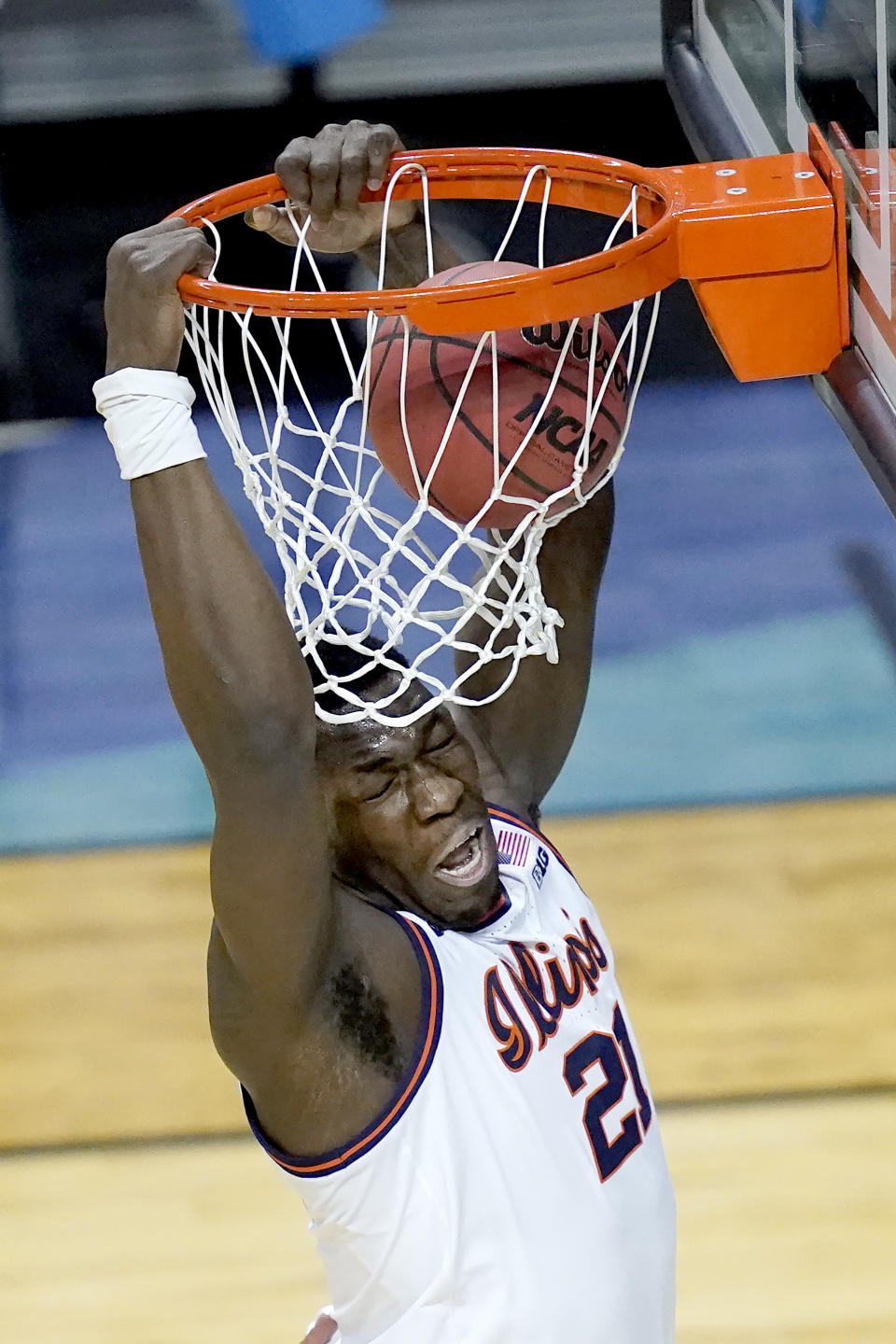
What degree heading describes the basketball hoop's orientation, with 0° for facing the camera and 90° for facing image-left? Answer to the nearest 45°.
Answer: approximately 90°

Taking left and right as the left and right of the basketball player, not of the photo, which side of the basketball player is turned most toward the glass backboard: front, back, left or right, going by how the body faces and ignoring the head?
left
